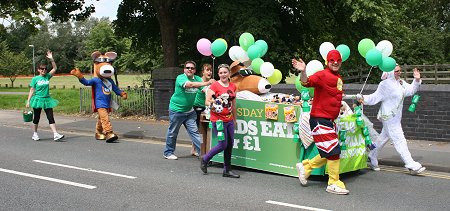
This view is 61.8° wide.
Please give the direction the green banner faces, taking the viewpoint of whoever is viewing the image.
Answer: facing the viewer

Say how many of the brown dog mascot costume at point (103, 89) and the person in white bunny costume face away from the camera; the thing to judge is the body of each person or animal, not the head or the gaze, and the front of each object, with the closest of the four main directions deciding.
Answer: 0

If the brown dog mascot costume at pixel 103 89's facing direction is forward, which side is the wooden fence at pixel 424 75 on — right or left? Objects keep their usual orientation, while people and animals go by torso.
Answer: on its left

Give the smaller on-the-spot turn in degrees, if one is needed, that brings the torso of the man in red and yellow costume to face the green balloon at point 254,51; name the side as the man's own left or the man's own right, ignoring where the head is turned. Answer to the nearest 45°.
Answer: approximately 180°

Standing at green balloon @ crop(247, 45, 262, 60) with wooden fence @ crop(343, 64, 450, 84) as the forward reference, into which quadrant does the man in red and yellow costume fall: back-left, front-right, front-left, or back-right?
back-right

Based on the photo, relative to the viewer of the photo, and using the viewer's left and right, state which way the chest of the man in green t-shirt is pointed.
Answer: facing the viewer and to the right of the viewer

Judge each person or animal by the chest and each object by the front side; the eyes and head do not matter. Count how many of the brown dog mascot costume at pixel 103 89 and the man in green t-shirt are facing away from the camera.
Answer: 0

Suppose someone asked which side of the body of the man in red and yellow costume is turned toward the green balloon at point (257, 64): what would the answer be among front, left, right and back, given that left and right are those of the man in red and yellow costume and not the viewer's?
back
